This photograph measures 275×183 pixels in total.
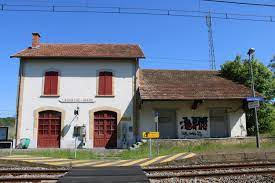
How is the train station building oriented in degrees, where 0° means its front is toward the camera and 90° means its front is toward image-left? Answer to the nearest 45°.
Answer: approximately 0°

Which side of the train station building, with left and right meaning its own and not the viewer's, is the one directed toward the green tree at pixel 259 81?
left

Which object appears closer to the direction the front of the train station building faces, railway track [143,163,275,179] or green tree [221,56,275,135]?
the railway track
